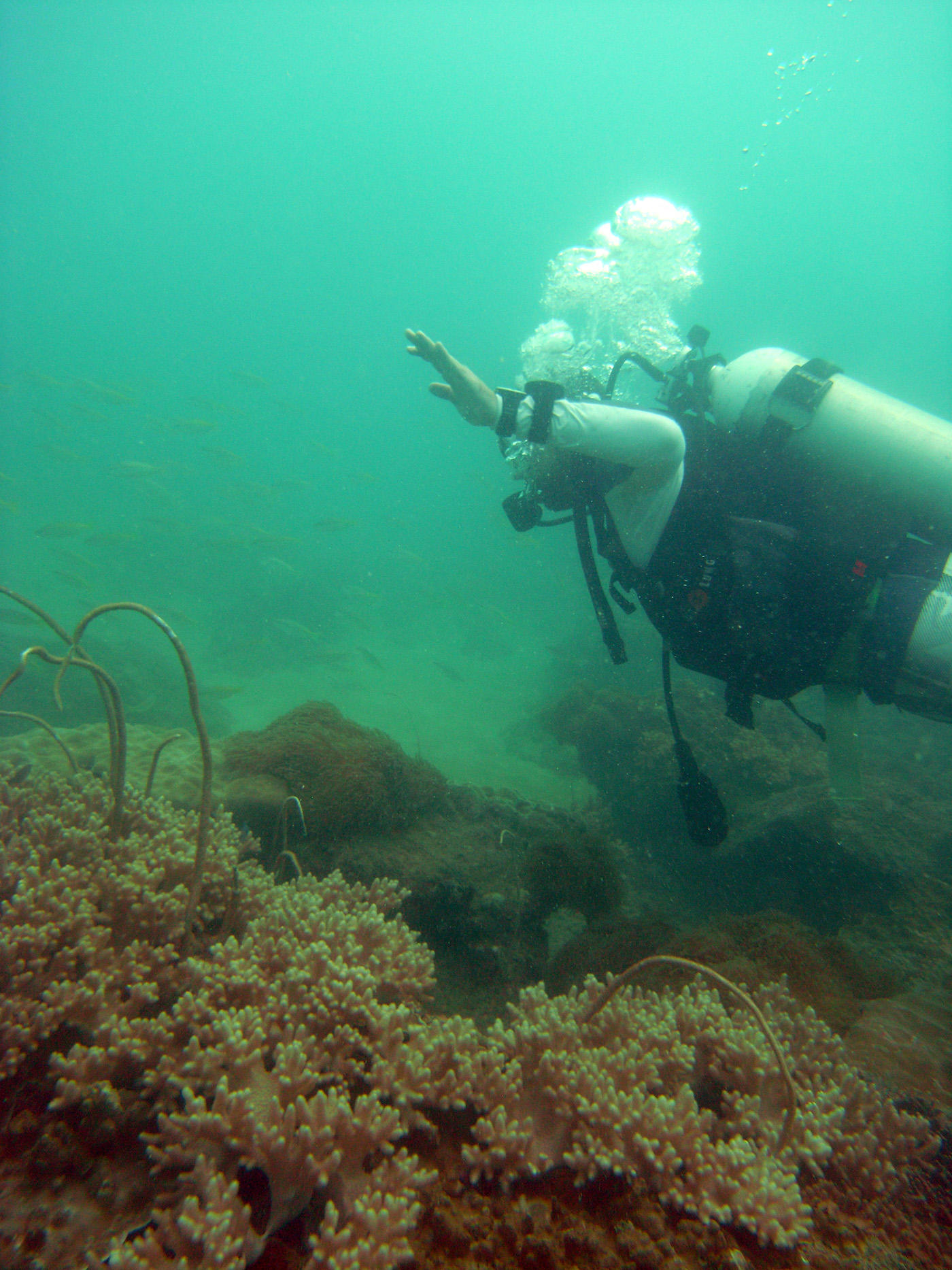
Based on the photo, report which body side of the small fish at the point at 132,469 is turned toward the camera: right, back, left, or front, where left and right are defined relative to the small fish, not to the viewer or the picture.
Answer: left

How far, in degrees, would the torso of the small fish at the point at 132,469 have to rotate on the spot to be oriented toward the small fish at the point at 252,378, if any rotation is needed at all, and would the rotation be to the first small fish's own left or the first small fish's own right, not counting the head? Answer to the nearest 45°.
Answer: approximately 135° to the first small fish's own right
